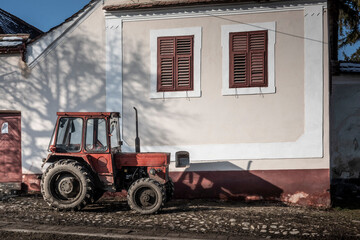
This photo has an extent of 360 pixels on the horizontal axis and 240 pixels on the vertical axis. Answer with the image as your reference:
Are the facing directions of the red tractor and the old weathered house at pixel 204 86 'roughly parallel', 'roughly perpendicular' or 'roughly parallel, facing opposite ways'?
roughly perpendicular

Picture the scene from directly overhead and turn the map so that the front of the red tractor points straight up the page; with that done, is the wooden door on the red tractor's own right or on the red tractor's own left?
on the red tractor's own left

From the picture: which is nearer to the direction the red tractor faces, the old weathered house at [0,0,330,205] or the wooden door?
the old weathered house

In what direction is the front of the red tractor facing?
to the viewer's right

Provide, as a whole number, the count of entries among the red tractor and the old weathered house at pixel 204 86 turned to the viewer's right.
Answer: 1

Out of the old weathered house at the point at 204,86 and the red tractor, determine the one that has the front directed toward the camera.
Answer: the old weathered house

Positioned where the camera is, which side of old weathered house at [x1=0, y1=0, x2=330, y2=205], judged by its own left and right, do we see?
front
